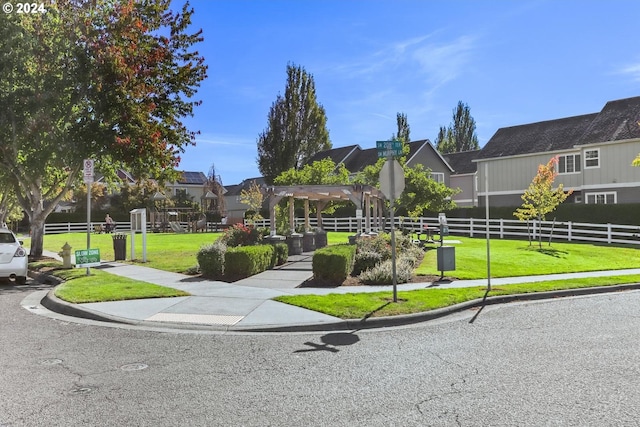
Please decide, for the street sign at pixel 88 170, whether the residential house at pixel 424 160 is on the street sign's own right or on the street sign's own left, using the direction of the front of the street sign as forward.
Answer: on the street sign's own left

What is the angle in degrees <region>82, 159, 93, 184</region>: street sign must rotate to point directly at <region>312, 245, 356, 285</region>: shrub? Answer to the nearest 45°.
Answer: approximately 45° to its left

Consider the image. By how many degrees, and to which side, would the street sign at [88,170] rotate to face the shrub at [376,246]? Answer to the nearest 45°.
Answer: approximately 90° to its left

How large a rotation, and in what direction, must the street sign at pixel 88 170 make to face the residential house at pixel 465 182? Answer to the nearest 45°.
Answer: approximately 135° to its left

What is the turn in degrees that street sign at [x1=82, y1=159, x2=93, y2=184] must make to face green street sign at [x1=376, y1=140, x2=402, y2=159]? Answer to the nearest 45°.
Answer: approximately 45° to its left

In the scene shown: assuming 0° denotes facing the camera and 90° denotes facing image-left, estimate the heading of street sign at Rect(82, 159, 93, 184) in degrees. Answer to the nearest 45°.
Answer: approximately 0°
